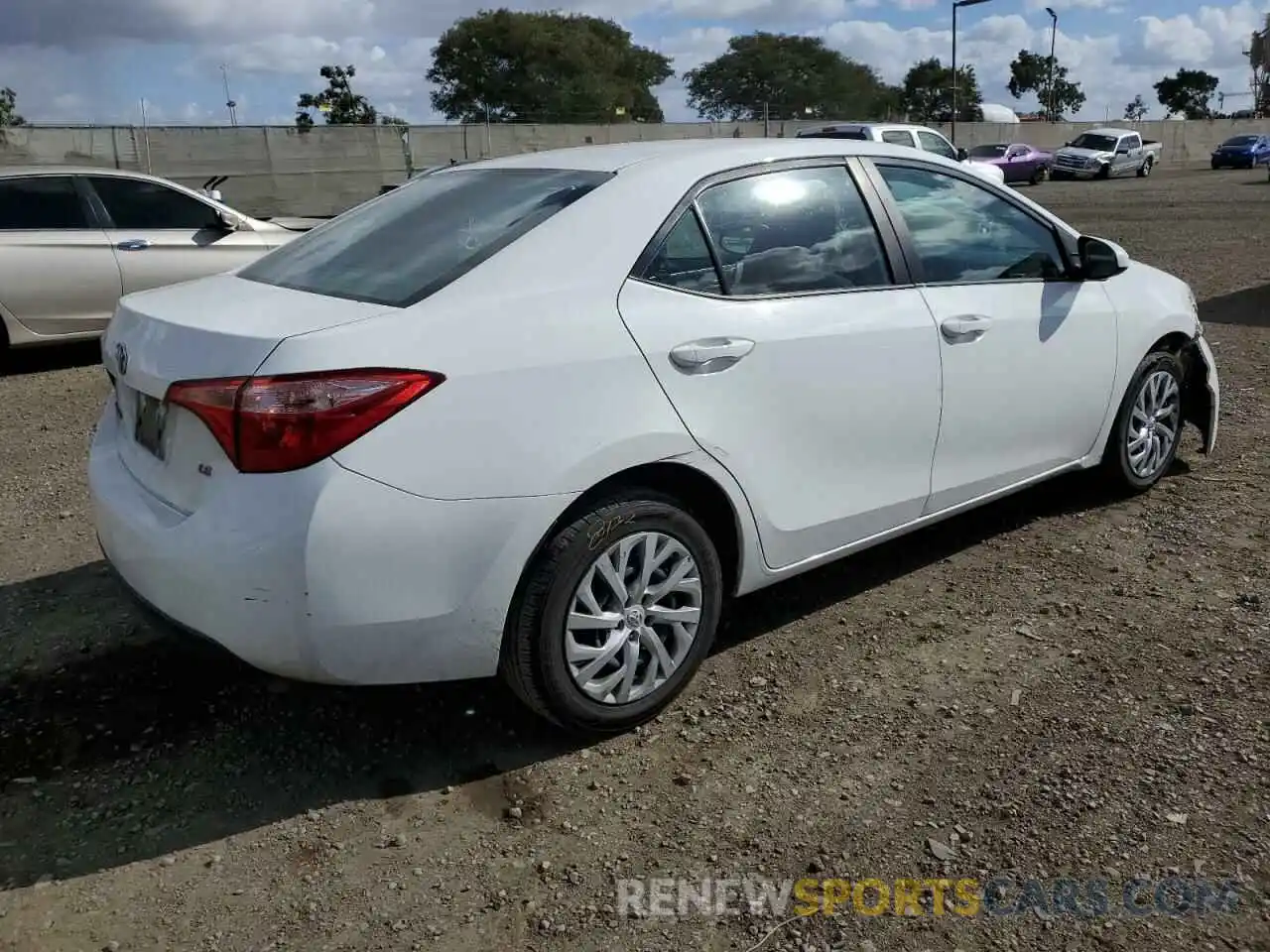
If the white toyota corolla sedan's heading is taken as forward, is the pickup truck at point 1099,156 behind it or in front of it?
in front

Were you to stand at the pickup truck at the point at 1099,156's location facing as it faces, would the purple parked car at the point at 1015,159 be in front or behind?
in front

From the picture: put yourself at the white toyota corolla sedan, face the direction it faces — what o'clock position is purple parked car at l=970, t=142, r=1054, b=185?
The purple parked car is roughly at 11 o'clock from the white toyota corolla sedan.

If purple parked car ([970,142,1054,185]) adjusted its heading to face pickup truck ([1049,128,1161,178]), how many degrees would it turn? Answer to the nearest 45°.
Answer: approximately 180°

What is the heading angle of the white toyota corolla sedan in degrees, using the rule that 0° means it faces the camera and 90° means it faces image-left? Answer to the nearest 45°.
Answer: approximately 225°

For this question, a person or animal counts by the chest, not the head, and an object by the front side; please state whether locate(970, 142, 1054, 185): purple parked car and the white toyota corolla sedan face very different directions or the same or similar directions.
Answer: very different directions

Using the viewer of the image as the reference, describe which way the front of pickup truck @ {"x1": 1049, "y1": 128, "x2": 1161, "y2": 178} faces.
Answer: facing the viewer and to the left of the viewer

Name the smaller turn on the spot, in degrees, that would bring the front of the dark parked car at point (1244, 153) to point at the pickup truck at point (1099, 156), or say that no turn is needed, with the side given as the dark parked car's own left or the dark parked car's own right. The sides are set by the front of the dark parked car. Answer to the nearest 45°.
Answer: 0° — it already faces it

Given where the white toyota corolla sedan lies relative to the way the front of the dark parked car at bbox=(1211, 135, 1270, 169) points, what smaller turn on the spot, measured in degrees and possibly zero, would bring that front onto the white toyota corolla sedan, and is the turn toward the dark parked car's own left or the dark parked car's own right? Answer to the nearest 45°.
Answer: approximately 45° to the dark parked car's own left

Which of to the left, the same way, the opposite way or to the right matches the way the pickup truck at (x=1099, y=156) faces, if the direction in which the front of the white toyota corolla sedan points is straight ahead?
the opposite way

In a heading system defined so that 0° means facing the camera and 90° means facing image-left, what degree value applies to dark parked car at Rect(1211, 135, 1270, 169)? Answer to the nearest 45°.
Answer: approximately 45°

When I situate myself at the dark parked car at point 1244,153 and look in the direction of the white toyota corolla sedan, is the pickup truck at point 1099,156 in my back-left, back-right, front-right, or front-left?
front-right

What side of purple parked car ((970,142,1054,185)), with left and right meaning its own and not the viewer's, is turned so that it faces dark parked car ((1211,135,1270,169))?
back

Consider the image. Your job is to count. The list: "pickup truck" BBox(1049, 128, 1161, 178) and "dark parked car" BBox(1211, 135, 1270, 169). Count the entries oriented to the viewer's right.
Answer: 0
